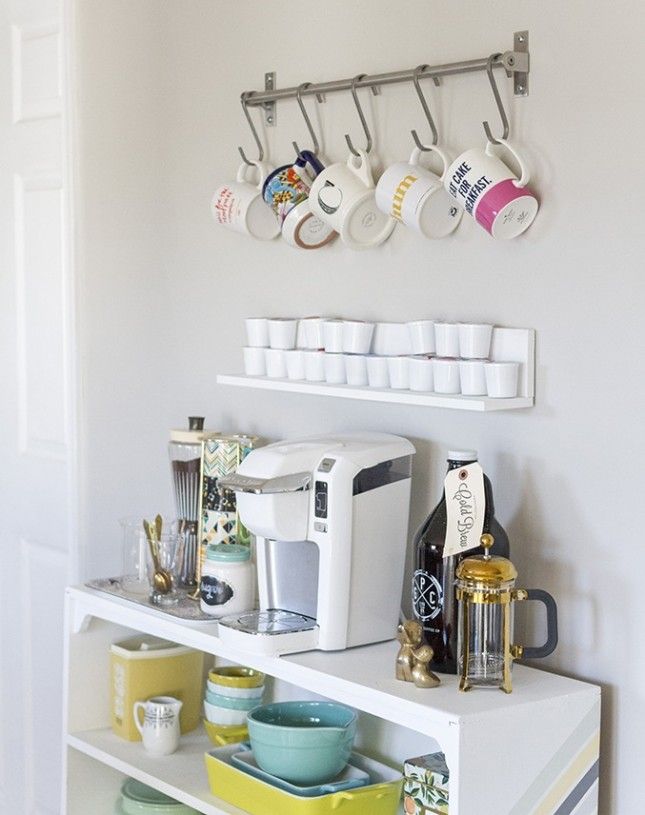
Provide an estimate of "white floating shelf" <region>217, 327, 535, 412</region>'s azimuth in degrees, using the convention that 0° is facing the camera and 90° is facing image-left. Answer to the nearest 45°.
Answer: approximately 45°

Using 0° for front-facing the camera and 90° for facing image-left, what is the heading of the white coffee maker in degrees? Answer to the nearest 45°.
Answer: approximately 45°

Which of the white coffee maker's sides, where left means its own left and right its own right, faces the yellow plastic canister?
right
